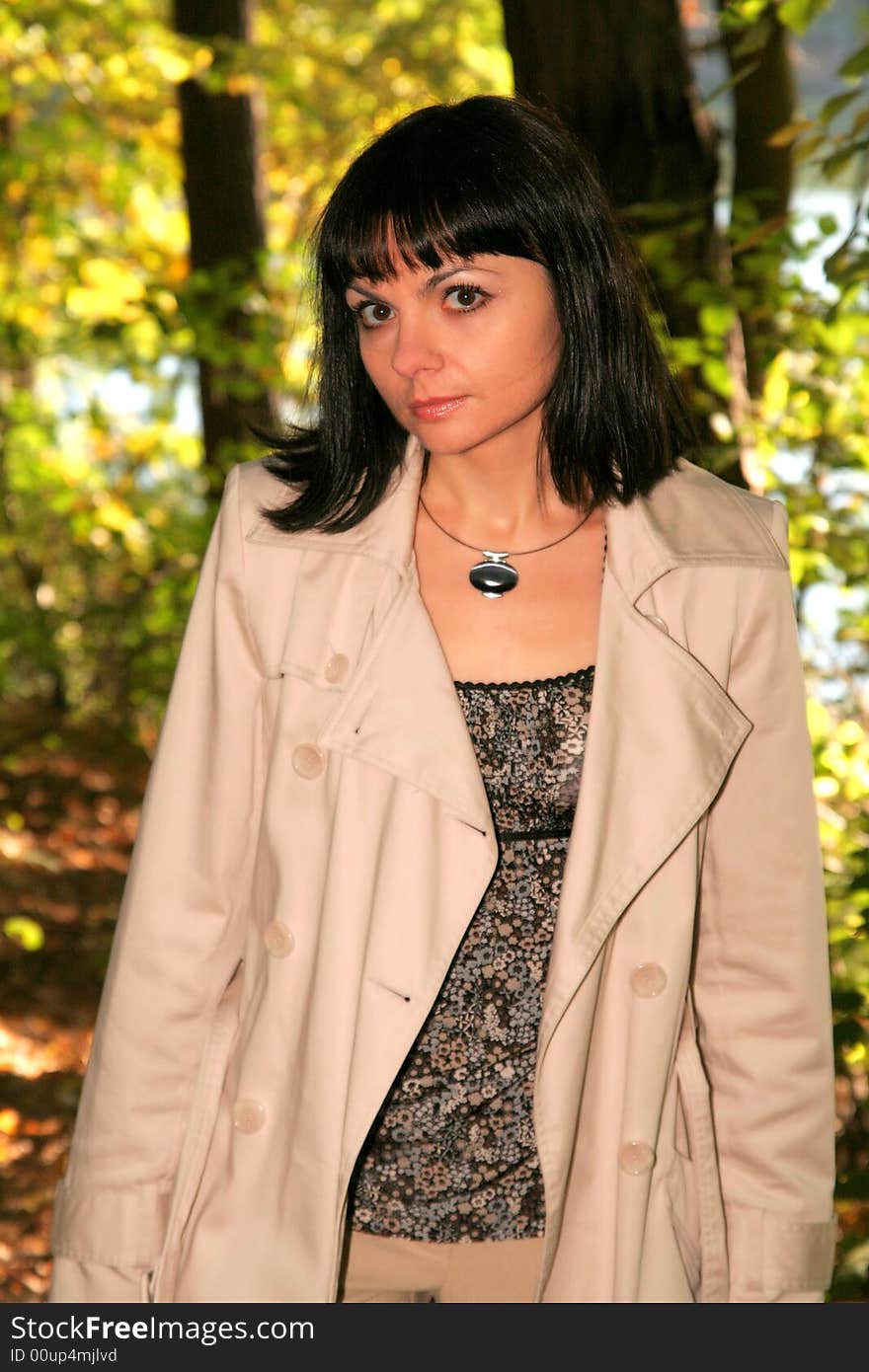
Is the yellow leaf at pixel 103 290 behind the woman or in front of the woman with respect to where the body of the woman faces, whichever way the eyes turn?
behind

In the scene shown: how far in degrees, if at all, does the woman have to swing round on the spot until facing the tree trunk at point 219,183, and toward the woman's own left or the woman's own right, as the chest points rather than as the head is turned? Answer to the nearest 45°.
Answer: approximately 180°

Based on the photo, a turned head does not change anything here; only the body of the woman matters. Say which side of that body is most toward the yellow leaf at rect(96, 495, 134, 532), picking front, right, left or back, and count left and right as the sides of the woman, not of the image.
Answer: back

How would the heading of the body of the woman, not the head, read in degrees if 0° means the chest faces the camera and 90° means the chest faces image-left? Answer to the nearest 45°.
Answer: approximately 0°
